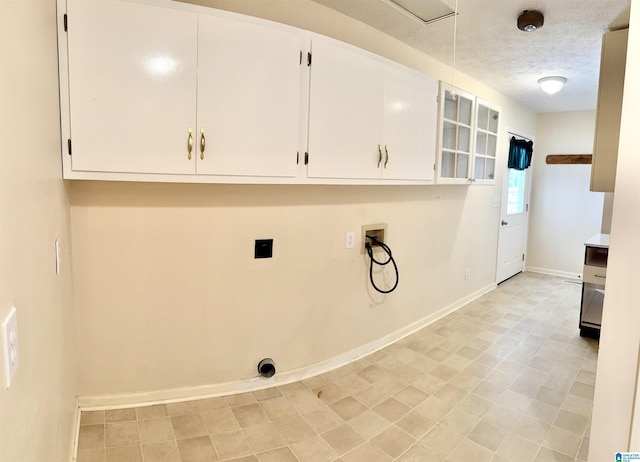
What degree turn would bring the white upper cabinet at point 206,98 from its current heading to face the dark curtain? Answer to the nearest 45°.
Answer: approximately 90° to its left

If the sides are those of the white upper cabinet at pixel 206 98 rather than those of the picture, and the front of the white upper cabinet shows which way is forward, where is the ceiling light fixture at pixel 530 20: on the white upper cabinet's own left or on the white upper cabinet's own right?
on the white upper cabinet's own left

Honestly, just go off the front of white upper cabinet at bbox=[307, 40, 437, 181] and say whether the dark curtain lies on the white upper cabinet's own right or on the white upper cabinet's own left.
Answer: on the white upper cabinet's own left

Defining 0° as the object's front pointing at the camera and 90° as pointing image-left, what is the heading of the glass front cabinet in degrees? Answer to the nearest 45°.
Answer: approximately 315°

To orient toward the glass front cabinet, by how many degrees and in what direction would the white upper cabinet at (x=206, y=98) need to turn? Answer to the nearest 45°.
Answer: approximately 90° to its left

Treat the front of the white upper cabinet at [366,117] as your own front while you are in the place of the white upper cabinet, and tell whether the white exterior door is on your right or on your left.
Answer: on your left

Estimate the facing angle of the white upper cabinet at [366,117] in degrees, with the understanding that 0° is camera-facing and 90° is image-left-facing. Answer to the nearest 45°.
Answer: approximately 315°

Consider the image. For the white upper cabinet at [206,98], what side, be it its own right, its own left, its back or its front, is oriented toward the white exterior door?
left

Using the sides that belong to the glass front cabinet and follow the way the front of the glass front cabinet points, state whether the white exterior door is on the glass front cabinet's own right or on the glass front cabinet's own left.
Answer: on the glass front cabinet's own left

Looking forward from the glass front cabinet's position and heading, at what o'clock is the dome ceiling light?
The dome ceiling light is roughly at 9 o'clock from the glass front cabinet.

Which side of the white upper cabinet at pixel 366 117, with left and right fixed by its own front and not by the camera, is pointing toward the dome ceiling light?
left

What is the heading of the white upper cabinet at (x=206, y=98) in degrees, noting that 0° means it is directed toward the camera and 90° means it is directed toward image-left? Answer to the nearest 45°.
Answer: approximately 315°

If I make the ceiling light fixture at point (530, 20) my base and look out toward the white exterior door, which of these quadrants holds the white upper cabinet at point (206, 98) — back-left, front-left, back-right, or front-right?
back-left
